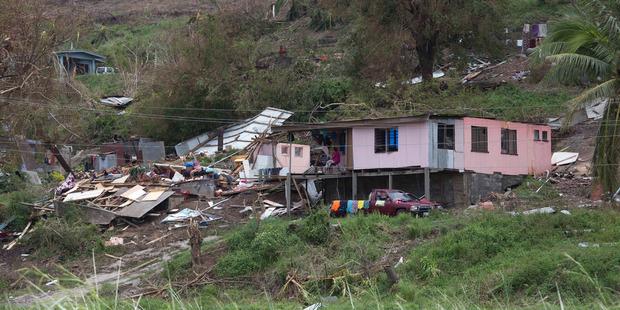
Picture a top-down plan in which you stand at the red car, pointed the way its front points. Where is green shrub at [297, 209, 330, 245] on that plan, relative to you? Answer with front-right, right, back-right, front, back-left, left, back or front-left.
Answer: right

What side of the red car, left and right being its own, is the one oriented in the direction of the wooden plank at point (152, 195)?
back

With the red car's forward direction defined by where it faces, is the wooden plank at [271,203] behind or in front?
behind

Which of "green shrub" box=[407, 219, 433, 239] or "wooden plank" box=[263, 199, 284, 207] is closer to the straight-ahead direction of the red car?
the green shrub

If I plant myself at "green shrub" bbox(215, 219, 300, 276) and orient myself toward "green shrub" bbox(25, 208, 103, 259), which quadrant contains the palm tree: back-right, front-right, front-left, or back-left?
back-right

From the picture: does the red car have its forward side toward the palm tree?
yes

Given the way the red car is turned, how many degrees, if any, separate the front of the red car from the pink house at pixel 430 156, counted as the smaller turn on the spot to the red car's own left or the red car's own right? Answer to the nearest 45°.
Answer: approximately 135° to the red car's own left

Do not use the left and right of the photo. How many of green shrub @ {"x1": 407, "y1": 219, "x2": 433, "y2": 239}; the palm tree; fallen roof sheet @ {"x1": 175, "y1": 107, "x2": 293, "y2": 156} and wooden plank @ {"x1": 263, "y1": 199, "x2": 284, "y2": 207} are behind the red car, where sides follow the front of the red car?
2

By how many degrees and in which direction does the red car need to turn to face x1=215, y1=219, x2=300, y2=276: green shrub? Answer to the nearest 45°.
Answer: approximately 90° to its right

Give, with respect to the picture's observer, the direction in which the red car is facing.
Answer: facing the viewer and to the right of the viewer

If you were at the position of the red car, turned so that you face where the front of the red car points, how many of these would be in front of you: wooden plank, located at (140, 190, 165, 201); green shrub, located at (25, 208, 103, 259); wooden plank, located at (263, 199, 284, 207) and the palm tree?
1

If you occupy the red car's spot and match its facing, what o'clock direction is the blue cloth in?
The blue cloth is roughly at 5 o'clock from the red car.

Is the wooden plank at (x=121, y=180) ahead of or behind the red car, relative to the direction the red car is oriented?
behind
